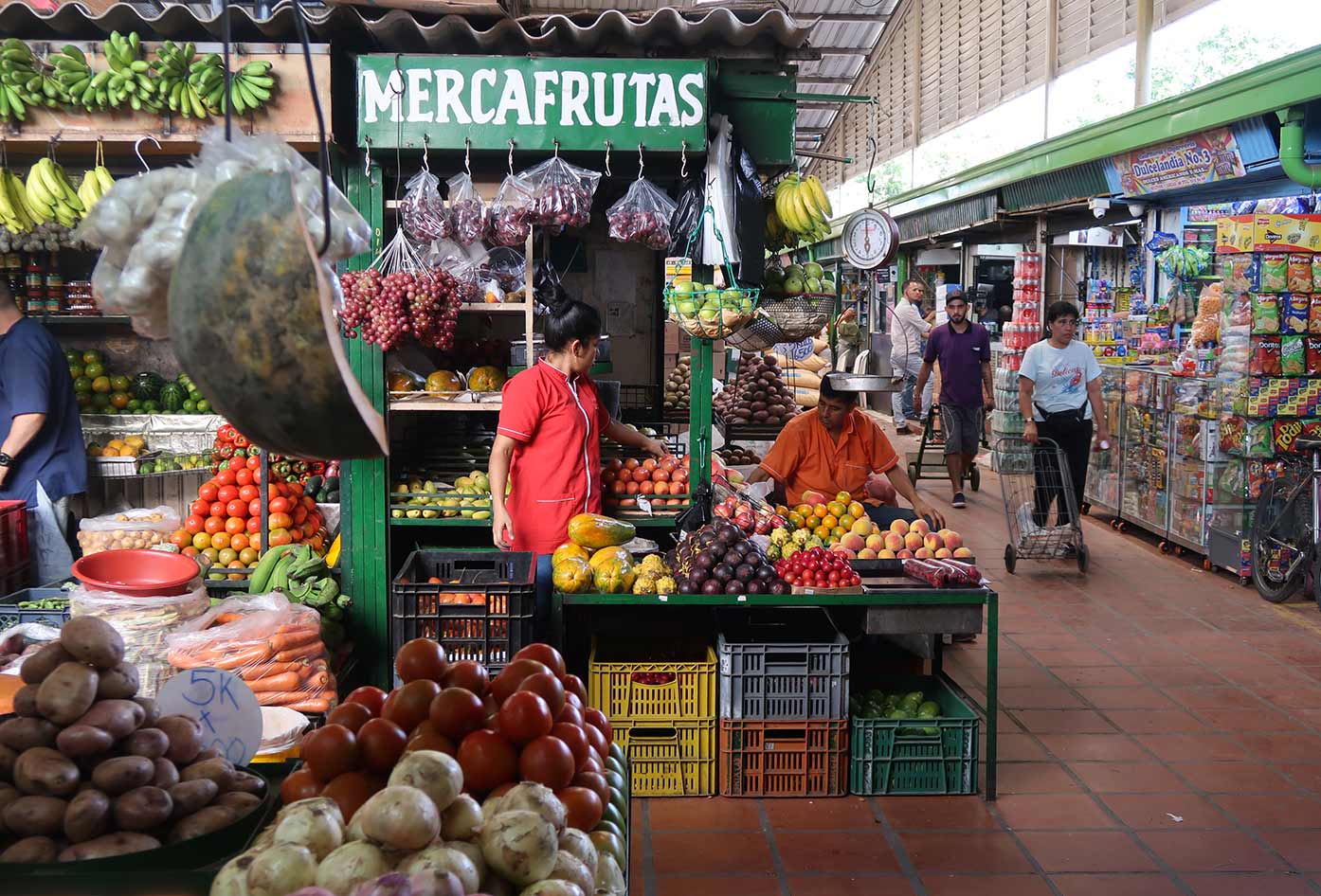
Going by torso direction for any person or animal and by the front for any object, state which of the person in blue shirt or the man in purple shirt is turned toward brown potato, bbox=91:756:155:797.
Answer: the man in purple shirt

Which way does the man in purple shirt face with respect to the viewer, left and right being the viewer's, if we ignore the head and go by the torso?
facing the viewer

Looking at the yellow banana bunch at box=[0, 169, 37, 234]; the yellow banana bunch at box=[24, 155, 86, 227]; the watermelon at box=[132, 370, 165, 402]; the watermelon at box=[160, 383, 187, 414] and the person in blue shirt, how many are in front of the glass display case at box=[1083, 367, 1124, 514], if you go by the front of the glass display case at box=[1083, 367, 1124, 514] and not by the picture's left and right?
5

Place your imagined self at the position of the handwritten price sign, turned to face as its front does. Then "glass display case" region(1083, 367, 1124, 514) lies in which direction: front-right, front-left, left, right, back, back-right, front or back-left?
back-left

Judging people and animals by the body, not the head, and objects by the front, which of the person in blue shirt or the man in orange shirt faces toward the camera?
the man in orange shirt

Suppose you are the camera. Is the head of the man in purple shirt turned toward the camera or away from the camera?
toward the camera

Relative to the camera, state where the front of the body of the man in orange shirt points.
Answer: toward the camera

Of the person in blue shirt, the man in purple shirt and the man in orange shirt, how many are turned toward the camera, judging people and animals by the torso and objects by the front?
2

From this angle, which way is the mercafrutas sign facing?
toward the camera

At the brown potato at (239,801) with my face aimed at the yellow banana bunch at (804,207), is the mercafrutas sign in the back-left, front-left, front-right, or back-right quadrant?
front-left

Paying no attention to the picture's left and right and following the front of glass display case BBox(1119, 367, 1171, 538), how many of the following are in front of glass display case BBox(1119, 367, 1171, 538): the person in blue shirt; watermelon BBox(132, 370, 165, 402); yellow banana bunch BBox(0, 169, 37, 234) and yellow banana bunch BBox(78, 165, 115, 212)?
4

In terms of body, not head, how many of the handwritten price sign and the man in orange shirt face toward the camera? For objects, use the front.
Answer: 2

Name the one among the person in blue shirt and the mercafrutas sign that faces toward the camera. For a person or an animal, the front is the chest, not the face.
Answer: the mercafrutas sign

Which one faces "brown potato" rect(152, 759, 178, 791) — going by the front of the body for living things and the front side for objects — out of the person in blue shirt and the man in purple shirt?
the man in purple shirt

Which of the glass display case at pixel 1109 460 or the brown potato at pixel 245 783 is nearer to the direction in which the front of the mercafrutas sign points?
the brown potato
